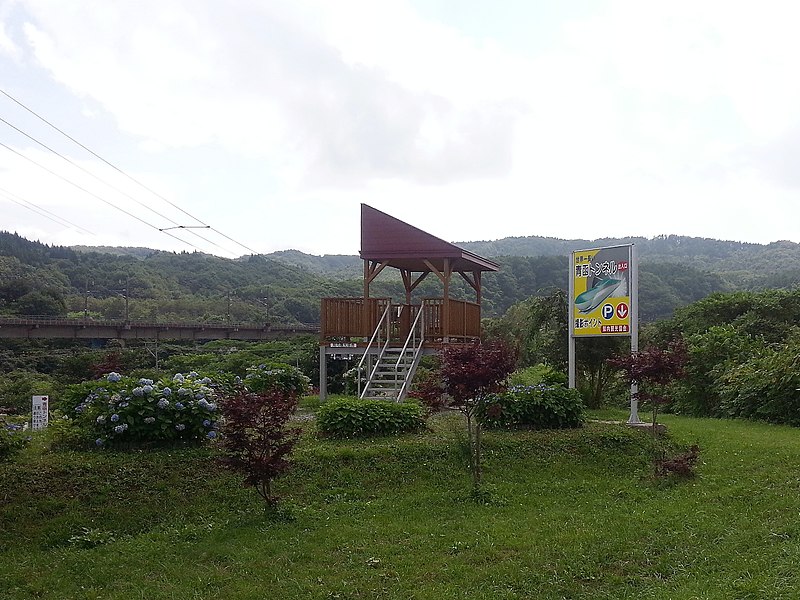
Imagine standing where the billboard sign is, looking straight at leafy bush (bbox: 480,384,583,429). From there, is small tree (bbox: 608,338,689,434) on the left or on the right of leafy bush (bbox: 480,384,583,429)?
left

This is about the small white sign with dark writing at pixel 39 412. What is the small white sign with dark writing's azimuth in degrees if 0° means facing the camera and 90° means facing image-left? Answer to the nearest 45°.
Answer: approximately 0°

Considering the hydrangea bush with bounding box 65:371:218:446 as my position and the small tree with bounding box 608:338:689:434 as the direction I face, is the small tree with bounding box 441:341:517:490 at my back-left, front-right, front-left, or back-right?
front-right

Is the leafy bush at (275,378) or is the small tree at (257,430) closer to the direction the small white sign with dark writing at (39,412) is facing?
the small tree

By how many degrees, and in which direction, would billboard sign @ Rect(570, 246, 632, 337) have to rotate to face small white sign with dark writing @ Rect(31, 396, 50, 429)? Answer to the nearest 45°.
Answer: approximately 45° to its right

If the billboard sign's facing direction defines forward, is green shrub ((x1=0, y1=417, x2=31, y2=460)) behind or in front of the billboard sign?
in front

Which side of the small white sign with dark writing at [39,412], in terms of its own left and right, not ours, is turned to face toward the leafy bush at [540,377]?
left

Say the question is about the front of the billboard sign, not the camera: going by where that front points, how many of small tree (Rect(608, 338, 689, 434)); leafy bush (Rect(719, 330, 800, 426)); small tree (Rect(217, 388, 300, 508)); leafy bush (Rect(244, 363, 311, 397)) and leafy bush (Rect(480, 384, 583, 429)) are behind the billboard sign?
1

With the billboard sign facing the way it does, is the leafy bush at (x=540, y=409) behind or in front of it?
in front

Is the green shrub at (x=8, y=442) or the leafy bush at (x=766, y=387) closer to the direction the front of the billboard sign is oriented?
the green shrub

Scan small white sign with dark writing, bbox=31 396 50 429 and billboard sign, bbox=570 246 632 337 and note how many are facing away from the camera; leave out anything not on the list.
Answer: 0

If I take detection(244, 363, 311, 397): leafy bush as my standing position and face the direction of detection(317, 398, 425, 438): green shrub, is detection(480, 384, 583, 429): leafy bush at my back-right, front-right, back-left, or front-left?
front-left

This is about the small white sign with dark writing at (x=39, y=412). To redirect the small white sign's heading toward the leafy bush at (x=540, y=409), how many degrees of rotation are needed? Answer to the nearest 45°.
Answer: approximately 45° to its left

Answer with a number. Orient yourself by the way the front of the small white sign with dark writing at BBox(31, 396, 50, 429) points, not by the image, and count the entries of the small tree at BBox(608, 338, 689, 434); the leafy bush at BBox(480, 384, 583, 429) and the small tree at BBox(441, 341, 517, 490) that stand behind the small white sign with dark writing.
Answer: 0
